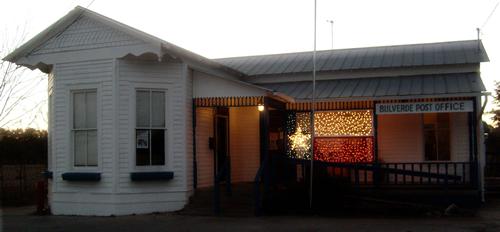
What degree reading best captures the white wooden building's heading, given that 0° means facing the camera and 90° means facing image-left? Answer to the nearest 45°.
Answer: approximately 0°
